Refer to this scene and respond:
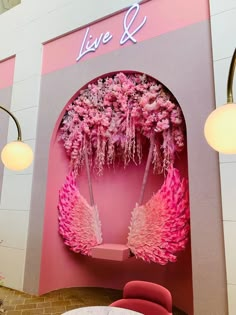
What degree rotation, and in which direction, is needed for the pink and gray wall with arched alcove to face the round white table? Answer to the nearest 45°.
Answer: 0° — it already faces it

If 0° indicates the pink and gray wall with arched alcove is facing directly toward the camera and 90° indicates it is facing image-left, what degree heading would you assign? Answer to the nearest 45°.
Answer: approximately 45°
